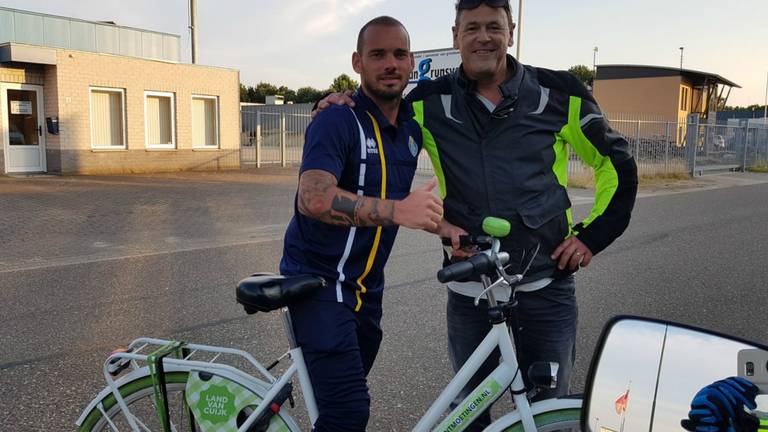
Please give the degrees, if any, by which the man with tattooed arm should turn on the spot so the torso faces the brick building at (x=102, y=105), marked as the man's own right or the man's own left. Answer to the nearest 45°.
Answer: approximately 180°

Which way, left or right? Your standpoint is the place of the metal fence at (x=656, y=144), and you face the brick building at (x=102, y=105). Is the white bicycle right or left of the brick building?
left

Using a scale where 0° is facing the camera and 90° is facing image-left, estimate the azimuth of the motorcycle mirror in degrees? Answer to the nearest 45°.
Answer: approximately 0°

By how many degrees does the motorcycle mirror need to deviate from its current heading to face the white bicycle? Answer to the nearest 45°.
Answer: approximately 135° to its right

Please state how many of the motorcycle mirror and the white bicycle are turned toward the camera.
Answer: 1

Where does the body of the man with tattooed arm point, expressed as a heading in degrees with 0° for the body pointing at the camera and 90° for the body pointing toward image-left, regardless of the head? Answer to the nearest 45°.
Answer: approximately 315°

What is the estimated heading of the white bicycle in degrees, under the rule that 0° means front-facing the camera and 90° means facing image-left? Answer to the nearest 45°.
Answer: approximately 270°

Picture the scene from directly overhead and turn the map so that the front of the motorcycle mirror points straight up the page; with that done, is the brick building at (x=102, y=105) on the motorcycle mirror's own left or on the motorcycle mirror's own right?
on the motorcycle mirror's own right

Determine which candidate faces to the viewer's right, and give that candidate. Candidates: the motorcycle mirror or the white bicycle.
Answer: the white bicycle

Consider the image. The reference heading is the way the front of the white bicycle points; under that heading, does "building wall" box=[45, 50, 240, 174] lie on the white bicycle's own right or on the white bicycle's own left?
on the white bicycle's own left
